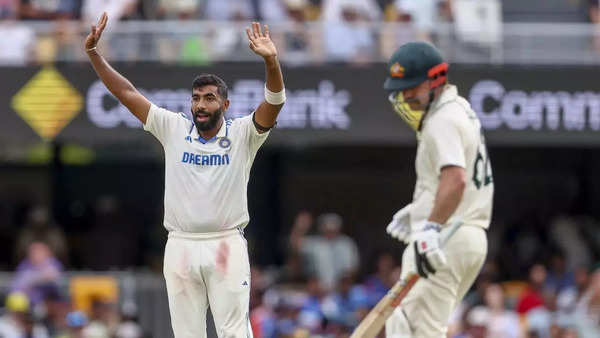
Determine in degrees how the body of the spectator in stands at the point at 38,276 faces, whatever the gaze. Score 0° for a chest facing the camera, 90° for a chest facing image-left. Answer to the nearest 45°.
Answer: approximately 0°

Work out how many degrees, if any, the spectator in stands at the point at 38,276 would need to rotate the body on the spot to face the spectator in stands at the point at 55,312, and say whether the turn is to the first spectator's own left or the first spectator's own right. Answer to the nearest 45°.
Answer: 0° — they already face them

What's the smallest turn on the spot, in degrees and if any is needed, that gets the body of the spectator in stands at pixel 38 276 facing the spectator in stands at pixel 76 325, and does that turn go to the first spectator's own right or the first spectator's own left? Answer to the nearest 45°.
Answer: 0° — they already face them

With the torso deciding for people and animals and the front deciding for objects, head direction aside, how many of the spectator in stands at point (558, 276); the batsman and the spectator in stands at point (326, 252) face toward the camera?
2

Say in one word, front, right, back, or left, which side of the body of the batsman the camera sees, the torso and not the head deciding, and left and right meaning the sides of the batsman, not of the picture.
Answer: left

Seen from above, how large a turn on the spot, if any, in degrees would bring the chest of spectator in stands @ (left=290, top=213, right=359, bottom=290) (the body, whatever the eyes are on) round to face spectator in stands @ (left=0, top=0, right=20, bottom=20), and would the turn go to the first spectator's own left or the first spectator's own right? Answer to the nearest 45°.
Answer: approximately 90° to the first spectator's own right

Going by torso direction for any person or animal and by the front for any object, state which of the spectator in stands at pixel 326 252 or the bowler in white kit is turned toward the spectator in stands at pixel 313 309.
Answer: the spectator in stands at pixel 326 252

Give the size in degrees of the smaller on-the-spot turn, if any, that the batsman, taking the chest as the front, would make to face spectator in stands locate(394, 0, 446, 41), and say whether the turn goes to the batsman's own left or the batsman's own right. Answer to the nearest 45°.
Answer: approximately 90° to the batsman's own right

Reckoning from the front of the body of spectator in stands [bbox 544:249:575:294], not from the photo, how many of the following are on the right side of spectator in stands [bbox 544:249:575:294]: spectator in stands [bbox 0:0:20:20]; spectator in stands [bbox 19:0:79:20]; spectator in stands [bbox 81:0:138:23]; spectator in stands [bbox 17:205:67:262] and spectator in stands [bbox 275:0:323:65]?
5
